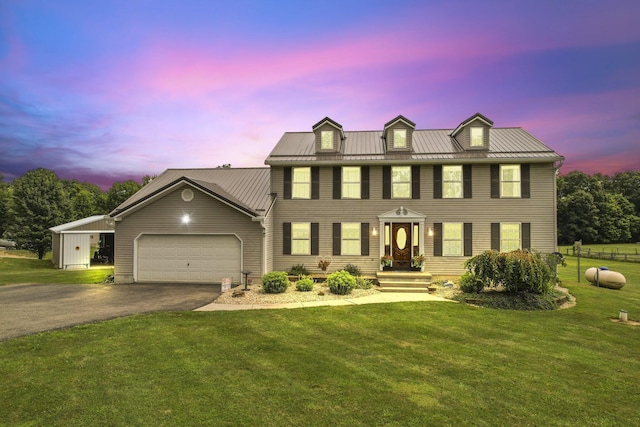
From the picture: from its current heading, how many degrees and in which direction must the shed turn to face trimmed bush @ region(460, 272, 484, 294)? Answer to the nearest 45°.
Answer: approximately 45° to its left

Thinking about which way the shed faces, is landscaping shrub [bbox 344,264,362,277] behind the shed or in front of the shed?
in front

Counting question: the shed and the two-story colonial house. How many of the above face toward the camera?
2

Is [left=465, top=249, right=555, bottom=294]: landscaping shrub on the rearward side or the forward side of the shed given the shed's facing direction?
on the forward side

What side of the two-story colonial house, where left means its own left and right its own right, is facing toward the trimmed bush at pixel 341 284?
front

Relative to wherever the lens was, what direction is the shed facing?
facing the viewer

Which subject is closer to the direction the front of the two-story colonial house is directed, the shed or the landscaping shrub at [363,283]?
the landscaping shrub

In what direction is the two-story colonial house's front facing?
toward the camera
